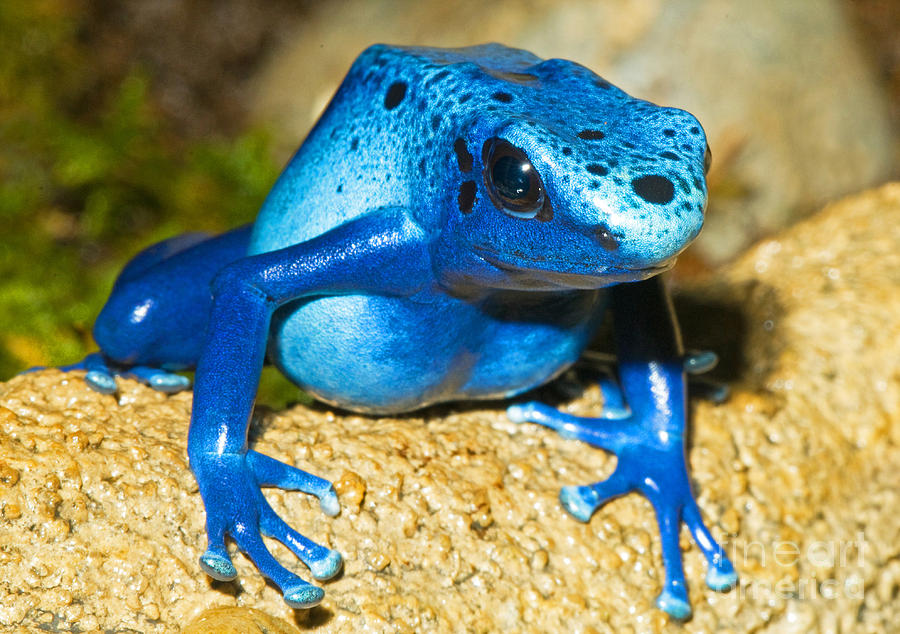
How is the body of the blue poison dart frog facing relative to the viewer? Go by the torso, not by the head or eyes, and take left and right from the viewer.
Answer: facing the viewer and to the right of the viewer
